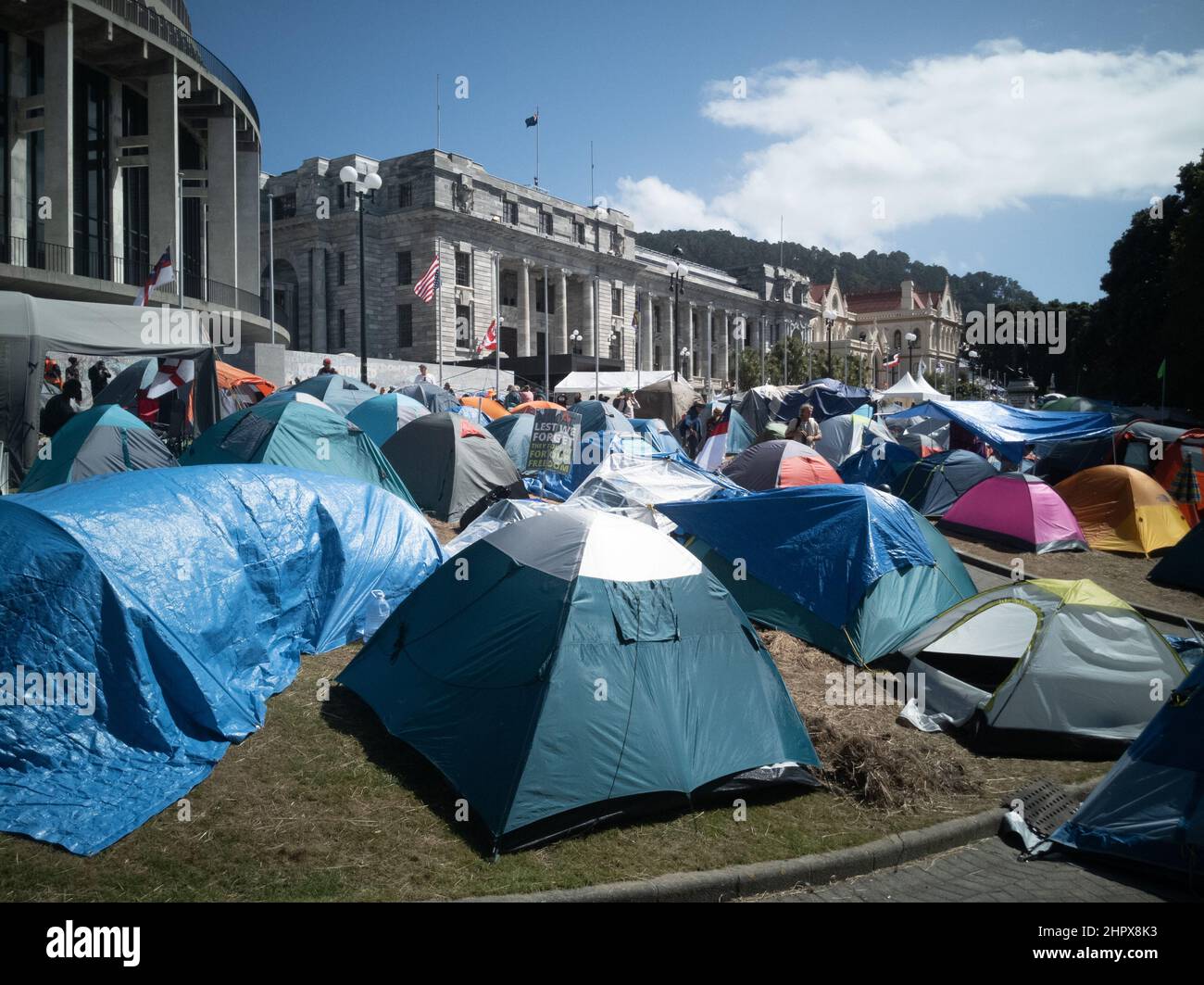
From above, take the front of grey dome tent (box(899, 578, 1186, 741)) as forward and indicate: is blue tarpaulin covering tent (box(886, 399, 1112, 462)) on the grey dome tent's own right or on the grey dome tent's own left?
on the grey dome tent's own right

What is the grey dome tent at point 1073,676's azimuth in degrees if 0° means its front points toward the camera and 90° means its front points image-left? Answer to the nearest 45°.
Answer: approximately 45°

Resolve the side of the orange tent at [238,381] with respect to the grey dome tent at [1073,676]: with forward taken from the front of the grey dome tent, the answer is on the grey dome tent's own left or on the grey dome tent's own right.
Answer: on the grey dome tent's own right

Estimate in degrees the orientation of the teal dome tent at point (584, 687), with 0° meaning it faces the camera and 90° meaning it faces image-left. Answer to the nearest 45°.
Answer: approximately 45°

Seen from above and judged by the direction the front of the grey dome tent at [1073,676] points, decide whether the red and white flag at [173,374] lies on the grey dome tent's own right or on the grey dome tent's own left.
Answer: on the grey dome tent's own right

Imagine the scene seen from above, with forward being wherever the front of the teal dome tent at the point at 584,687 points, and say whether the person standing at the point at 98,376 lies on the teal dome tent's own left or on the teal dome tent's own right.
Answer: on the teal dome tent's own right

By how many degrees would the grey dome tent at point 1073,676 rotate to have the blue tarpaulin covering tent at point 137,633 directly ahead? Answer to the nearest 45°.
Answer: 0° — it already faces it

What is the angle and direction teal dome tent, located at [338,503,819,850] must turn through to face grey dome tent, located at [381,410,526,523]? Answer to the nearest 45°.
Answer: approximately 135° to its right
